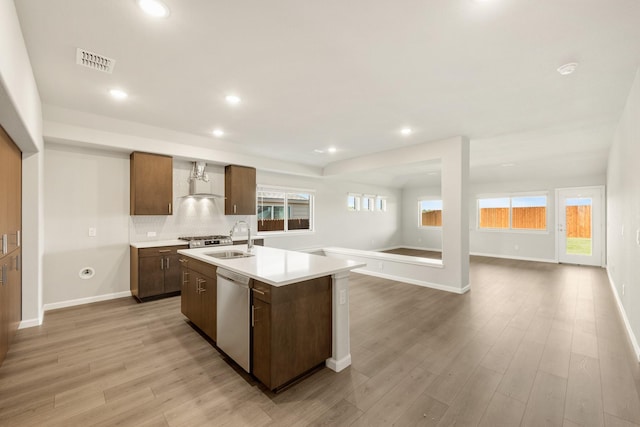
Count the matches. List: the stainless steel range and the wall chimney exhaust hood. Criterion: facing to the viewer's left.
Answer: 0

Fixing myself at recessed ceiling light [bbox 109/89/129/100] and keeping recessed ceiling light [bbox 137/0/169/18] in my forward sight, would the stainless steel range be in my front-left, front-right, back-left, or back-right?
back-left

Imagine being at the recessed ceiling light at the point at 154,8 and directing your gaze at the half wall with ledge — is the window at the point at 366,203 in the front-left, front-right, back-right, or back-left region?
front-left

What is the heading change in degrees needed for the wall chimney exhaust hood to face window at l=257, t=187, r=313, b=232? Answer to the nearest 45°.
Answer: approximately 90° to its left

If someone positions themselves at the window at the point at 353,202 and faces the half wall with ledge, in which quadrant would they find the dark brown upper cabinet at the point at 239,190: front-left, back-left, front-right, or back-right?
front-right

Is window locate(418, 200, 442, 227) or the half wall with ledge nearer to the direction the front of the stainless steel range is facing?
the half wall with ledge

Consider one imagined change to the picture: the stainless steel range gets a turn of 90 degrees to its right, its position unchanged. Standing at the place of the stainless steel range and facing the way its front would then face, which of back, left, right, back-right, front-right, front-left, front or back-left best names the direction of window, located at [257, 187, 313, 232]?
back

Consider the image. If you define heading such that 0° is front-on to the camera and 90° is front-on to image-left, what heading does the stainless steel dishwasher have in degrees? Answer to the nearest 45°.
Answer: approximately 45°

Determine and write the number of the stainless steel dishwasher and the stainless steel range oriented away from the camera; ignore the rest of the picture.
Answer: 0

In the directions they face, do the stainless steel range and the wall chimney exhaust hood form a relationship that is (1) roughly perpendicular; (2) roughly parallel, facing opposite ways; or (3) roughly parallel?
roughly parallel

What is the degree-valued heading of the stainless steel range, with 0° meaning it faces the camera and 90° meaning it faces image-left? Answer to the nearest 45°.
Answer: approximately 315°

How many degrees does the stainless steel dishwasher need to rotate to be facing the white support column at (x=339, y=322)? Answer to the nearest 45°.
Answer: approximately 135° to its left
